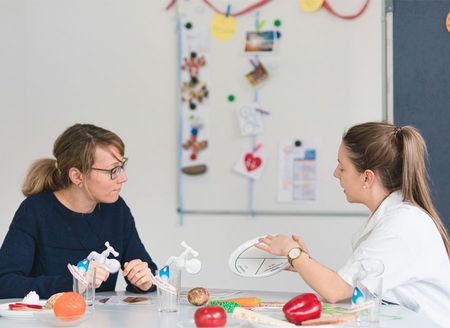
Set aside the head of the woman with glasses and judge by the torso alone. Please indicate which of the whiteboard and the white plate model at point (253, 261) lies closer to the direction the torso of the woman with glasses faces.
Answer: the white plate model

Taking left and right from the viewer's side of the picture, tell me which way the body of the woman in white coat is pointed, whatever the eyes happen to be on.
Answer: facing to the left of the viewer

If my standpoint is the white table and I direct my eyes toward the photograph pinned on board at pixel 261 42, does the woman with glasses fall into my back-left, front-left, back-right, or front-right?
front-left

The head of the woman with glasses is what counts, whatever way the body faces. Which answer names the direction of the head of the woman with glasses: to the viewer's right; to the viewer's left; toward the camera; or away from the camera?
to the viewer's right

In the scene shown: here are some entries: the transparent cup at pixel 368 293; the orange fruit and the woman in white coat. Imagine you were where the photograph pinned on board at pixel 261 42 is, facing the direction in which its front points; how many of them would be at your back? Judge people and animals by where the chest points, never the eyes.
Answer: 0

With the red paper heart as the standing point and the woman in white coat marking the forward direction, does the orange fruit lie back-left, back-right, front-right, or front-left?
front-right

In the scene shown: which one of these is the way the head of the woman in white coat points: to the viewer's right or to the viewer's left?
to the viewer's left

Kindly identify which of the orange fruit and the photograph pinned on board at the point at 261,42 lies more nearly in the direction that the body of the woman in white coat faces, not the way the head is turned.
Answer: the orange fruit

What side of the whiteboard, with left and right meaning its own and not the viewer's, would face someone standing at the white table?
front

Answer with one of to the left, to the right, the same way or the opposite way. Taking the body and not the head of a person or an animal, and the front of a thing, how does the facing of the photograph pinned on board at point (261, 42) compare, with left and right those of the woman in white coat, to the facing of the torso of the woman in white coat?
to the left

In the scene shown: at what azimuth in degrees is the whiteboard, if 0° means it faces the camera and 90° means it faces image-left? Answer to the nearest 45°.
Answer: approximately 0°

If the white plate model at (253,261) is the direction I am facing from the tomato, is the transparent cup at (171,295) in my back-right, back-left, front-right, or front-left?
front-left

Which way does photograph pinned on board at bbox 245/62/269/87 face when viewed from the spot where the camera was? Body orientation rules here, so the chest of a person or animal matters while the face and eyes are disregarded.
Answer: facing the viewer

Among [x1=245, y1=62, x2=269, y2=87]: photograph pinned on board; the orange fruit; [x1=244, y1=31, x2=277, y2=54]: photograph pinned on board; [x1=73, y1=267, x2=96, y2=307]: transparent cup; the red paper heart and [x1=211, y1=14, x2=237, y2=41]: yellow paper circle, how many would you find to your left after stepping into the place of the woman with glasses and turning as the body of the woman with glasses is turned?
4

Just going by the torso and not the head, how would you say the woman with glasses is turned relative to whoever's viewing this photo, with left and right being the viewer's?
facing the viewer and to the right of the viewer

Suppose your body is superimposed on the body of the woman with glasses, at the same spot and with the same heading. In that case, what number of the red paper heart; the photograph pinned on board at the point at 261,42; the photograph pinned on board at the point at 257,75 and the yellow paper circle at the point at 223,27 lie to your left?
4

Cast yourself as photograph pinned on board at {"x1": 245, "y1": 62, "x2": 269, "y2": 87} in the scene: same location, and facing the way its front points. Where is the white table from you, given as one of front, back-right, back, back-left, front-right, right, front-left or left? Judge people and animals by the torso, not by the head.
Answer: front
